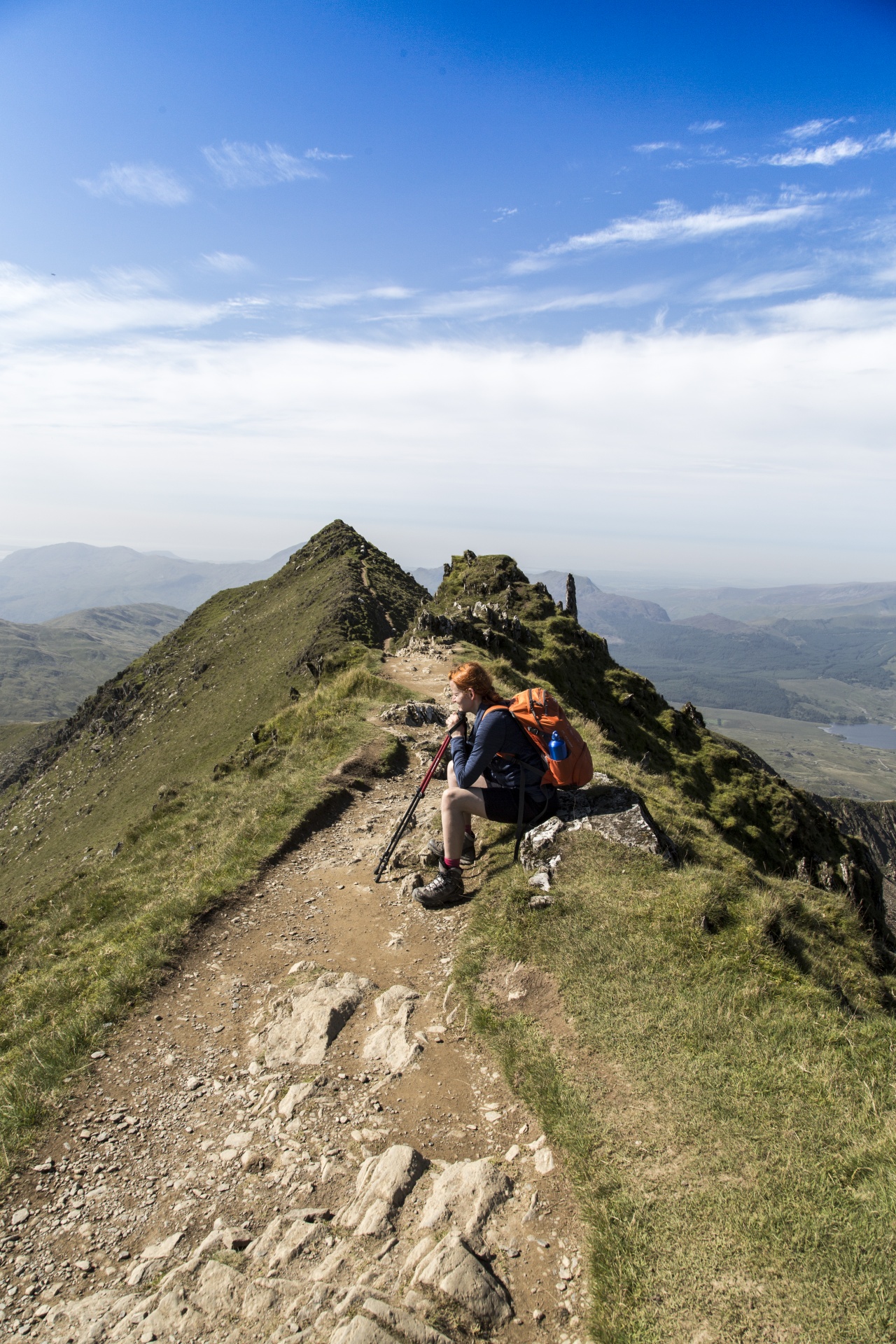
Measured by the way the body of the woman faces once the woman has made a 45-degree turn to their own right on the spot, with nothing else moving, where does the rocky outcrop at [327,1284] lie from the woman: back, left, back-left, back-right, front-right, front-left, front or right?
back-left

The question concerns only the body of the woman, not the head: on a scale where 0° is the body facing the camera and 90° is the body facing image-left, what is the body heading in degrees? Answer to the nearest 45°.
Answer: approximately 90°

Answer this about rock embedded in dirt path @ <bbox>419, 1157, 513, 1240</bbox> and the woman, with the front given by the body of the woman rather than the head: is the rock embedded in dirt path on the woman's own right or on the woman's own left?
on the woman's own left

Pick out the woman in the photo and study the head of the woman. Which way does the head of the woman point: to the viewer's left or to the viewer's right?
to the viewer's left

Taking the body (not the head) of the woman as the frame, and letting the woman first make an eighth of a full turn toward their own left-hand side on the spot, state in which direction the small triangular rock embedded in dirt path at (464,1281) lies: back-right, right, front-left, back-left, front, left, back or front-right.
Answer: front-left

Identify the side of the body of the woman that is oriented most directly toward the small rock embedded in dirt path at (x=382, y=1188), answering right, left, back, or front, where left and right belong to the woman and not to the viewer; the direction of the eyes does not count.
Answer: left
